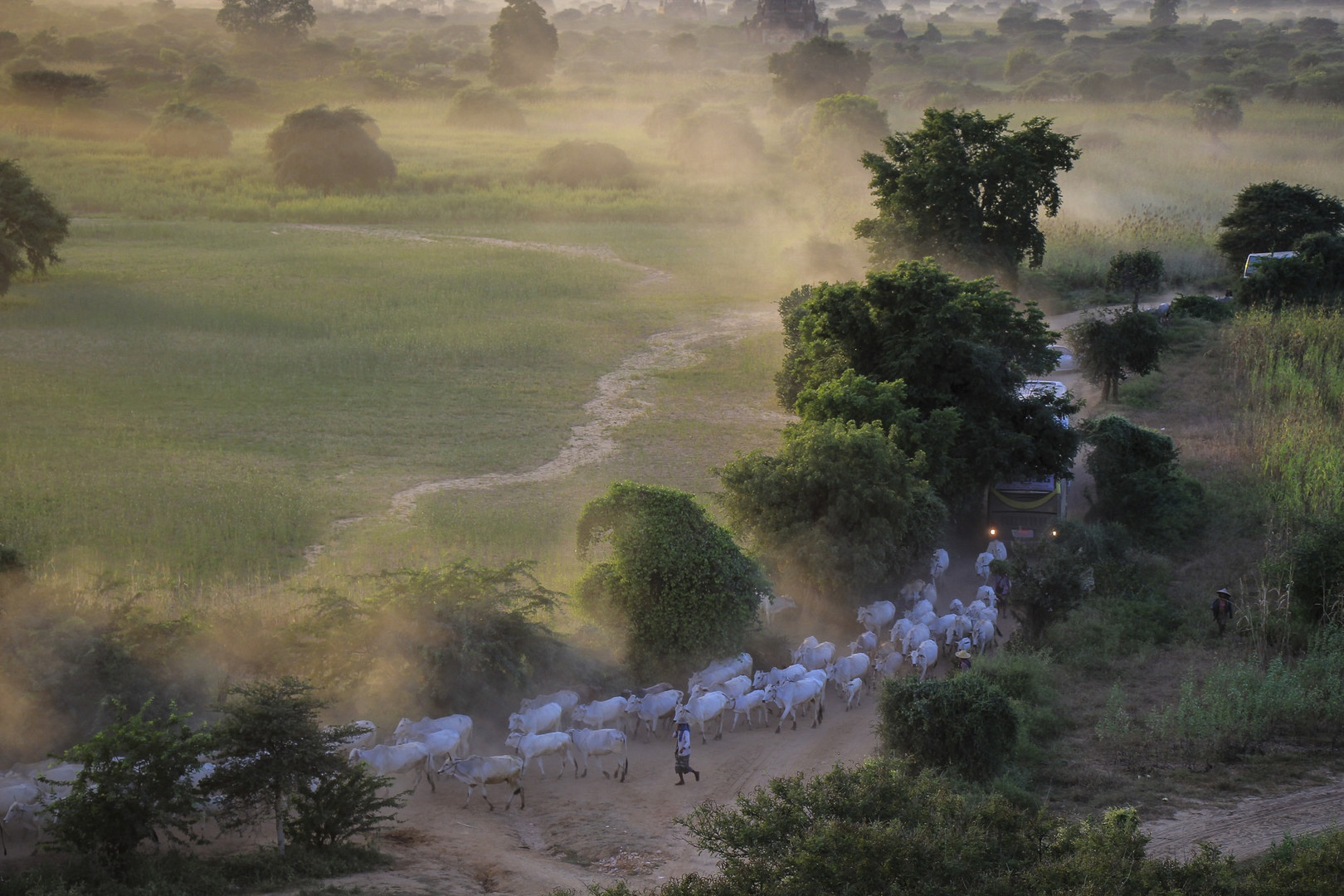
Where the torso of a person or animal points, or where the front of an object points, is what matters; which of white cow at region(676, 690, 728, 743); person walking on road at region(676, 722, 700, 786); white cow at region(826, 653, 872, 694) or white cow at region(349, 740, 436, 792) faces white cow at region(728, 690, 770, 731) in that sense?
white cow at region(826, 653, 872, 694)

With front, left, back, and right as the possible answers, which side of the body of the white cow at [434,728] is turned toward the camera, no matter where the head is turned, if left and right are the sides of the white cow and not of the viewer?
left

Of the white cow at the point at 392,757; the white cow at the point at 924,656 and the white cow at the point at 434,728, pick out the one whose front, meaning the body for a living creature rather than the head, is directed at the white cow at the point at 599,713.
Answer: the white cow at the point at 924,656

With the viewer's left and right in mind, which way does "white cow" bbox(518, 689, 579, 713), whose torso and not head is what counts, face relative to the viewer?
facing to the left of the viewer

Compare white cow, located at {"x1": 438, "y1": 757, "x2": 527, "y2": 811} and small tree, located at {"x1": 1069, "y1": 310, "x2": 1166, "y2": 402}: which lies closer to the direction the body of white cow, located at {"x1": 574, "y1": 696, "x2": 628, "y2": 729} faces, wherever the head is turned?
the white cow

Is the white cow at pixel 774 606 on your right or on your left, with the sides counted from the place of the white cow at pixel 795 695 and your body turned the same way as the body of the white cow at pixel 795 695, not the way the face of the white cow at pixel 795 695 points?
on your right

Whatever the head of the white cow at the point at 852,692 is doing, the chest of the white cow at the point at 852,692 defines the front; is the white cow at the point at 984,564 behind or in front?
behind

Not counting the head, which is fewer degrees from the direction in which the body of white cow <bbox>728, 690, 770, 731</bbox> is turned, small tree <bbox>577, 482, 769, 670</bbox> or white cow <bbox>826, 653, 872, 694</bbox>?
the small tree

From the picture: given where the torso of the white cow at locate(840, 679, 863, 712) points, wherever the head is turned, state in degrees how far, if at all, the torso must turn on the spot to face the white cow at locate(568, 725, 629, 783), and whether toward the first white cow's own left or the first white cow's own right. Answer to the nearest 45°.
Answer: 0° — it already faces it

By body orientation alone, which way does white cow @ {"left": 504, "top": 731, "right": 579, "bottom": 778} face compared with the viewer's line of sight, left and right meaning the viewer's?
facing to the left of the viewer
